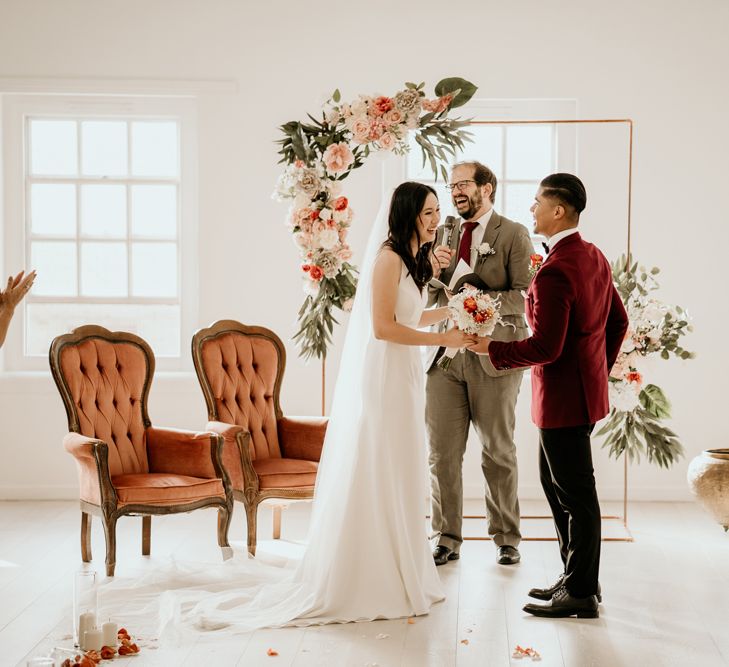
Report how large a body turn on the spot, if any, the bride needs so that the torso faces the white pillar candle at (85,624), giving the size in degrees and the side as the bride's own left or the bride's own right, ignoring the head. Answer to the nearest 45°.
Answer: approximately 135° to the bride's own right

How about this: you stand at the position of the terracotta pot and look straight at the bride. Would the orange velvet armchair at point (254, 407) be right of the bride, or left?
right

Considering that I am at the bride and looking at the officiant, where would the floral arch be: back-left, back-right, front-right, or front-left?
front-left

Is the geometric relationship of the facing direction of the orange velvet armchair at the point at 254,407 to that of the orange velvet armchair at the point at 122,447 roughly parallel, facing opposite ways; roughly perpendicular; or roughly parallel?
roughly parallel

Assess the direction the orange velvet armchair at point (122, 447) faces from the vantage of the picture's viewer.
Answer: facing the viewer and to the right of the viewer

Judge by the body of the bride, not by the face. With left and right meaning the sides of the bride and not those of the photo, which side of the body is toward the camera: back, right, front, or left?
right

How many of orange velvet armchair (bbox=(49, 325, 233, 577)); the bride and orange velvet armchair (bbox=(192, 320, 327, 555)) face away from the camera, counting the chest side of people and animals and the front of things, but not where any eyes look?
0

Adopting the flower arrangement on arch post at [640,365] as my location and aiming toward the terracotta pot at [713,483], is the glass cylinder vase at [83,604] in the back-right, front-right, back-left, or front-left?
back-right

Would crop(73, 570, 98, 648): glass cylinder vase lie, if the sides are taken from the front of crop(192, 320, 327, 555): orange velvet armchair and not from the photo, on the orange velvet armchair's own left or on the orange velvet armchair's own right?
on the orange velvet armchair's own right

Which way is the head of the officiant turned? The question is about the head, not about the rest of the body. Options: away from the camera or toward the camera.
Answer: toward the camera
